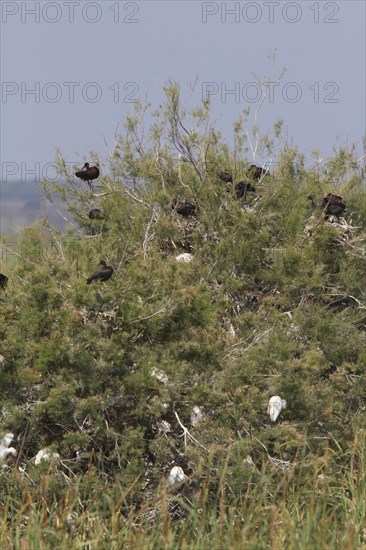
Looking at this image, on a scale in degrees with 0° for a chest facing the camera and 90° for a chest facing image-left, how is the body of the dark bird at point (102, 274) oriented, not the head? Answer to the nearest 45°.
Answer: approximately 270°

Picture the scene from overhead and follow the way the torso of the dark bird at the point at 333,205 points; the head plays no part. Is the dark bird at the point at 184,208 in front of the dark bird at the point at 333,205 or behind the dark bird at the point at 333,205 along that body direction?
in front

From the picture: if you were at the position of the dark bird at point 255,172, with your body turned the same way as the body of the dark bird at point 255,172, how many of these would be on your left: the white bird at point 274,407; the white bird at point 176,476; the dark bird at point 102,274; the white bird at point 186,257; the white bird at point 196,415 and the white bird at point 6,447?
0

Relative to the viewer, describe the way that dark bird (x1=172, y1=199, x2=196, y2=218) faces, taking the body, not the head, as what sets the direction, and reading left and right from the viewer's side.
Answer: facing to the left of the viewer

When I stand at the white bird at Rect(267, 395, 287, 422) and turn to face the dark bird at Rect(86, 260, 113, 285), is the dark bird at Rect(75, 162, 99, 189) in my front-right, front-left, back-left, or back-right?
front-right

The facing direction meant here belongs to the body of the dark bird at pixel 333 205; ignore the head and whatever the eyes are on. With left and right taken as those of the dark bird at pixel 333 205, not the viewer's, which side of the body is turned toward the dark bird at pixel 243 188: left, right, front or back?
front

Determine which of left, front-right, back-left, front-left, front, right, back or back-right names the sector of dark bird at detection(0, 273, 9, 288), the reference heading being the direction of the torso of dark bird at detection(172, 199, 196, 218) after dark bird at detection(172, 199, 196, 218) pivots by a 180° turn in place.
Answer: back-right

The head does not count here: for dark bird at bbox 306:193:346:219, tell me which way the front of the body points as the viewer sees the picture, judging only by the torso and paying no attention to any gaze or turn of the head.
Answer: to the viewer's left

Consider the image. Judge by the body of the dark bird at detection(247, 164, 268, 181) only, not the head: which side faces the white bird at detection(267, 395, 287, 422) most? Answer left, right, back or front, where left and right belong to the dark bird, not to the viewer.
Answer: left
